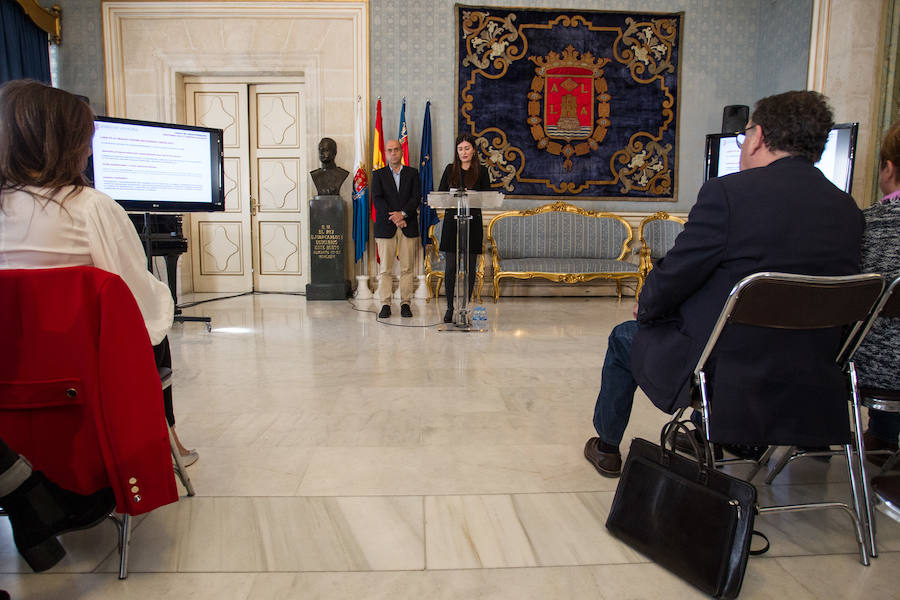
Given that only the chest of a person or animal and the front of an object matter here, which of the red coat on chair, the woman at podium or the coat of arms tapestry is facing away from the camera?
the red coat on chair

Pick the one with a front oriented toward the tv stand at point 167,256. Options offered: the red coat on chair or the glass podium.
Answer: the red coat on chair

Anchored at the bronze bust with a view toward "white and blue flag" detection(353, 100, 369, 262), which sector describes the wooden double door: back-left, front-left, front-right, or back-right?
back-left

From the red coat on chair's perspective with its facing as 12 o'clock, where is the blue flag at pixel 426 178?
The blue flag is roughly at 1 o'clock from the red coat on chair.

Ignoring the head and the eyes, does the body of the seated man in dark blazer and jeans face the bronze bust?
yes

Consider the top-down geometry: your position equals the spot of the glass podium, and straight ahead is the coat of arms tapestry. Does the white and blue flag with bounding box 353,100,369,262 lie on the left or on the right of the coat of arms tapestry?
left

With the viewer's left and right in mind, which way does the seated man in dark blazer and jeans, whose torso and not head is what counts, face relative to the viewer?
facing away from the viewer and to the left of the viewer

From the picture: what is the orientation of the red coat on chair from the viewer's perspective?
away from the camera
